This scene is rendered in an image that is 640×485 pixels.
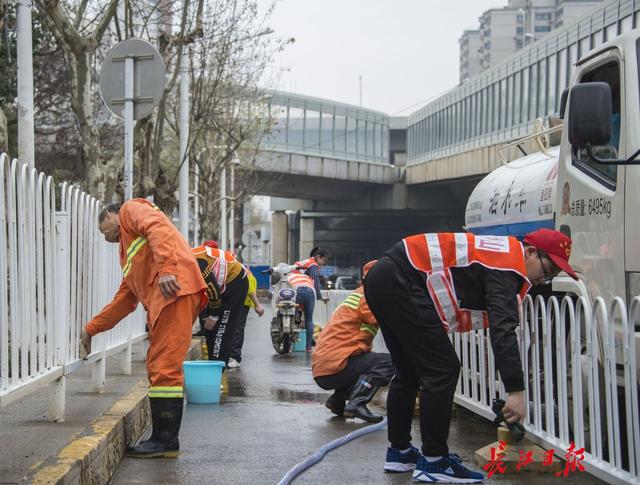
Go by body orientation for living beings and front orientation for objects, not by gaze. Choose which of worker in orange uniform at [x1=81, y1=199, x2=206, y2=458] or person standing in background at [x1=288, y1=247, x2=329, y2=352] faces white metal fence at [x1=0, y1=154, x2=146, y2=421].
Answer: the worker in orange uniform

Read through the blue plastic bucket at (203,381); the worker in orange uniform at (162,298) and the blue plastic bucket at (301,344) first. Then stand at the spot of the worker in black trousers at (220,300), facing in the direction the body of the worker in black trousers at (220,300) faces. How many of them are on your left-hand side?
2

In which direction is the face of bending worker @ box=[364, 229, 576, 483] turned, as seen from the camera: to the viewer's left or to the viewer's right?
to the viewer's right

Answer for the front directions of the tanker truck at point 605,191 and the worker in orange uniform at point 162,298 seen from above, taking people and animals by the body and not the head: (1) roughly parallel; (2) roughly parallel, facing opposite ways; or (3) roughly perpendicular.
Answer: roughly perpendicular

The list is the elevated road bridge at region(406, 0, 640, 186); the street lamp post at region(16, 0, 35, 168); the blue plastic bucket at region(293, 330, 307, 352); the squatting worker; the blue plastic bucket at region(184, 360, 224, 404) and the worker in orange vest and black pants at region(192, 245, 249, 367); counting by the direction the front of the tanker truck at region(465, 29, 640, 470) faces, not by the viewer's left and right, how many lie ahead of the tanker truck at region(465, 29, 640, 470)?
0

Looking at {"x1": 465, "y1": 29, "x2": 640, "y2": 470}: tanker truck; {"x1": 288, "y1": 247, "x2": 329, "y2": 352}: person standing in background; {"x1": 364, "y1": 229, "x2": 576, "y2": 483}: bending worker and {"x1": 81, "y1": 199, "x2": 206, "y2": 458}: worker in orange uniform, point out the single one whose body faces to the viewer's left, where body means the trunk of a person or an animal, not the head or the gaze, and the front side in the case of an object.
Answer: the worker in orange uniform

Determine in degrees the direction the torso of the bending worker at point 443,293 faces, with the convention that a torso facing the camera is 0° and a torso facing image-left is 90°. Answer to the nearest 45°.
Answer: approximately 270°

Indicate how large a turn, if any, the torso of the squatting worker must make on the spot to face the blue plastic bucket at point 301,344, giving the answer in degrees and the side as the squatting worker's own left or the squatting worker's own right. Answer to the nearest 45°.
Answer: approximately 90° to the squatting worker's own left

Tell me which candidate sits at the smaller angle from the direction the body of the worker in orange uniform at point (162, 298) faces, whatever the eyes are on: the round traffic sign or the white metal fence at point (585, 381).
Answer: the round traffic sign

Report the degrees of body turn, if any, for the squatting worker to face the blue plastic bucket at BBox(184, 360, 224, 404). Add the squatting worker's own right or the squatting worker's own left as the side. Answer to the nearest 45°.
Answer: approximately 180°

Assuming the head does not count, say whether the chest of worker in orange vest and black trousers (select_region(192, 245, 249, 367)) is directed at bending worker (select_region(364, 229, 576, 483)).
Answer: no

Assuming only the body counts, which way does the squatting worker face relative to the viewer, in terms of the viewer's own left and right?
facing to the right of the viewer

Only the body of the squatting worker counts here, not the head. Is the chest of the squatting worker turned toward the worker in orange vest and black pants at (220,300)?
no

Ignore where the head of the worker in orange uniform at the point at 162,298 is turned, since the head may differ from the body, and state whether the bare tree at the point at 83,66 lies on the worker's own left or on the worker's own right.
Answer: on the worker's own right
